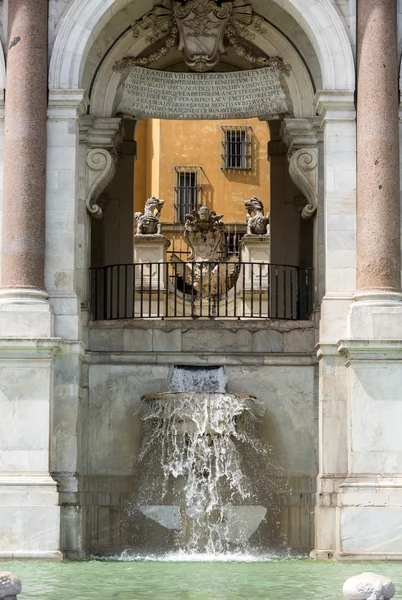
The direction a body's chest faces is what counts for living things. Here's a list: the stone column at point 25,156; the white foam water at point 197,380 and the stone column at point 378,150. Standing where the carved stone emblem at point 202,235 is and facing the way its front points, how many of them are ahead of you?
3

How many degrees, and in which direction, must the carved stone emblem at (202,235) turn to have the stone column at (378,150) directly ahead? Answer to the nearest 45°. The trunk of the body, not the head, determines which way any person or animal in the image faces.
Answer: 0° — it already faces it

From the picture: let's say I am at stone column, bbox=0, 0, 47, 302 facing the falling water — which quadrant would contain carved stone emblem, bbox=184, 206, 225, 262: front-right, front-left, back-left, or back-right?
front-left

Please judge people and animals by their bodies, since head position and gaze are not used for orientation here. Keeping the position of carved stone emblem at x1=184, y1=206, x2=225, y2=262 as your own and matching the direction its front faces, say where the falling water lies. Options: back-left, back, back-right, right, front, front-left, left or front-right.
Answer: front

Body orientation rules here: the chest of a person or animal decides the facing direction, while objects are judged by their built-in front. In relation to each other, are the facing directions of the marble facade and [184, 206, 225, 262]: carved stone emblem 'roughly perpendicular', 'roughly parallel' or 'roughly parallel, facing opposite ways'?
roughly parallel

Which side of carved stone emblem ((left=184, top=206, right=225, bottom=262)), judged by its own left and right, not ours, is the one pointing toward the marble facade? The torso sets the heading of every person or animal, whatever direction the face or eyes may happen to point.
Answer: front

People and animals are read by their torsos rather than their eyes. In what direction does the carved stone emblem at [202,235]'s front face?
toward the camera

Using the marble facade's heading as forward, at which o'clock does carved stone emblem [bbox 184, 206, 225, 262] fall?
The carved stone emblem is roughly at 6 o'clock from the marble facade.

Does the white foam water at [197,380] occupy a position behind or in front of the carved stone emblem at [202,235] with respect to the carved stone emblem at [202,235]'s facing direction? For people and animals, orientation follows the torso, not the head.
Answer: in front

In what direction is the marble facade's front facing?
toward the camera

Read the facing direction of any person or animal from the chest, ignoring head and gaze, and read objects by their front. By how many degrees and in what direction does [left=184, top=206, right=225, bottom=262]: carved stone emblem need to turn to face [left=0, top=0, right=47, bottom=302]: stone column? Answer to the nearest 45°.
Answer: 0° — it already faces it

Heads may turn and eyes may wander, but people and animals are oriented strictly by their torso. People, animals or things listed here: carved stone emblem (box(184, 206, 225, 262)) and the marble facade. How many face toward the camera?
2
